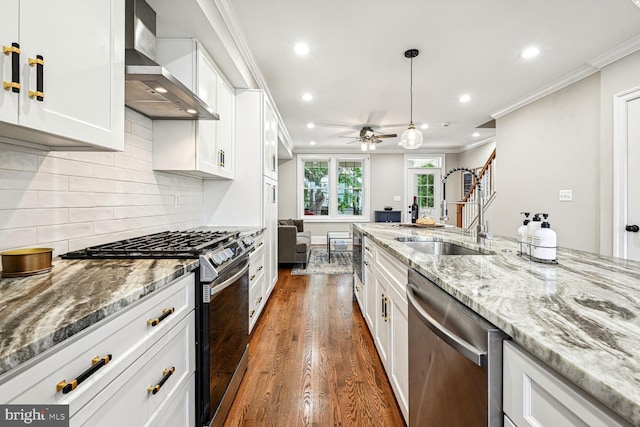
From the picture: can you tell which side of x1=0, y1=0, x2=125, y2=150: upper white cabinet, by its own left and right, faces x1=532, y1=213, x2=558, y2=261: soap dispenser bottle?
front

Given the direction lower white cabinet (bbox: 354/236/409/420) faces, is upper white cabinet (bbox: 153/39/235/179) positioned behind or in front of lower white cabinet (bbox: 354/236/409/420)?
in front

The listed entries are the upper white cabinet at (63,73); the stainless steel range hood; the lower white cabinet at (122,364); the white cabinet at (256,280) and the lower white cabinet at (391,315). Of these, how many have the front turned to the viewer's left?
1

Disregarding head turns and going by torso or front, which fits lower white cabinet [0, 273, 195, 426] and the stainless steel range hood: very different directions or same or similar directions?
same or similar directions

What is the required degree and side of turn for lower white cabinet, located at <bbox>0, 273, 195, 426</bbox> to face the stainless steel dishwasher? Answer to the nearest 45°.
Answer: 0° — it already faces it

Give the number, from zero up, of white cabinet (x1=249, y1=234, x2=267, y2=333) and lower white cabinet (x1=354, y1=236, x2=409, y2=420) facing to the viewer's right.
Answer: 1

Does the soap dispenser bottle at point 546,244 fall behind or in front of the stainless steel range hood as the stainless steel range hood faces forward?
in front

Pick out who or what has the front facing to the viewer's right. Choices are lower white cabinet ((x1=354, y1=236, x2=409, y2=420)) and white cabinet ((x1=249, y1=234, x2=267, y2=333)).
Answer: the white cabinet

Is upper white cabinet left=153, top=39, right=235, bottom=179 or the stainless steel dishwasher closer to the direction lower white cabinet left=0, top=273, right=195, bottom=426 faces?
the stainless steel dishwasher

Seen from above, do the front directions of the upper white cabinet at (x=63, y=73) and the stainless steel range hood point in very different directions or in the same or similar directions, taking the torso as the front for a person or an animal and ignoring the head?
same or similar directions

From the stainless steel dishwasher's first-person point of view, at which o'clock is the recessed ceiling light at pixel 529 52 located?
The recessed ceiling light is roughly at 5 o'clock from the stainless steel dishwasher.

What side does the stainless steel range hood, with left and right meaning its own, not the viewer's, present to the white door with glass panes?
left

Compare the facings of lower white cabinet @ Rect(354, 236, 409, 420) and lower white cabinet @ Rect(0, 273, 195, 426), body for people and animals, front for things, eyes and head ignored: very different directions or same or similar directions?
very different directions

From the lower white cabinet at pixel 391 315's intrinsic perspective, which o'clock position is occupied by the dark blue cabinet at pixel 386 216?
The dark blue cabinet is roughly at 3 o'clock from the lower white cabinet.

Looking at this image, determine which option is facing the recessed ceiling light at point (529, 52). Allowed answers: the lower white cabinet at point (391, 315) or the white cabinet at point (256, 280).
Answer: the white cabinet

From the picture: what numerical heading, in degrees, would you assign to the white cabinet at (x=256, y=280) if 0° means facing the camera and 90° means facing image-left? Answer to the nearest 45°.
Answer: approximately 270°

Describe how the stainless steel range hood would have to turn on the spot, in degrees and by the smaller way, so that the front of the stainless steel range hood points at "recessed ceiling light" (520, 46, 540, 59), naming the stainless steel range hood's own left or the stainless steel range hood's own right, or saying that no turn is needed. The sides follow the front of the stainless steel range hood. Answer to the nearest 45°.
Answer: approximately 45° to the stainless steel range hood's own left

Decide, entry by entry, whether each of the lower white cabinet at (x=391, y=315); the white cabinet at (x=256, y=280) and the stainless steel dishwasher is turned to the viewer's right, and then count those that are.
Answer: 1
